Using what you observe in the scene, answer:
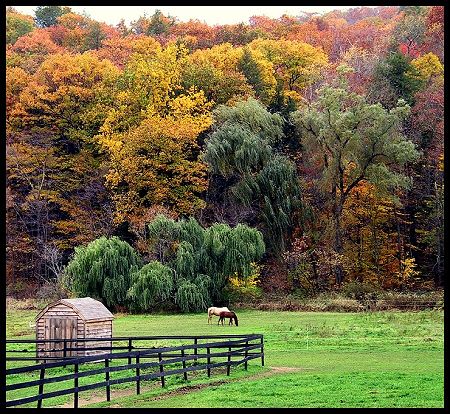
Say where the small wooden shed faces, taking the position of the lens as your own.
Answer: facing the viewer and to the left of the viewer
